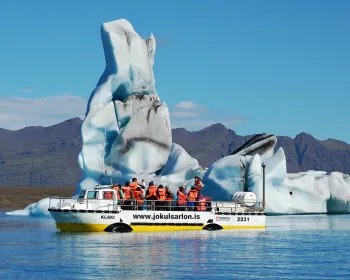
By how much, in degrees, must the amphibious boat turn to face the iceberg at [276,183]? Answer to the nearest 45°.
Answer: approximately 135° to its right

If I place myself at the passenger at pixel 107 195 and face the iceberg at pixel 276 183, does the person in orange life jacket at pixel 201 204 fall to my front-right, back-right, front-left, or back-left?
front-right

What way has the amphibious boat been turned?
to the viewer's left

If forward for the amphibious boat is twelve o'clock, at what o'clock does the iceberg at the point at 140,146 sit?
The iceberg is roughly at 3 o'clock from the amphibious boat.
